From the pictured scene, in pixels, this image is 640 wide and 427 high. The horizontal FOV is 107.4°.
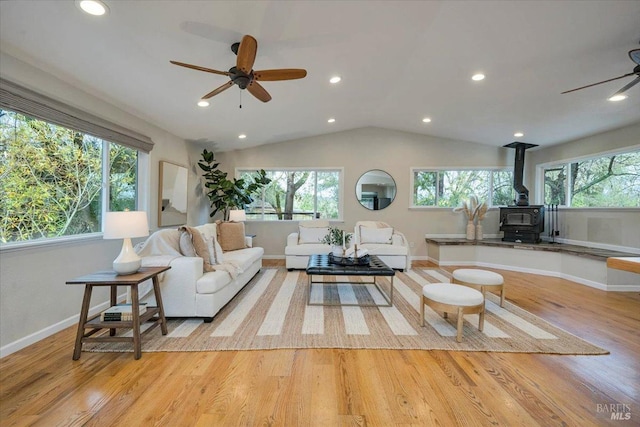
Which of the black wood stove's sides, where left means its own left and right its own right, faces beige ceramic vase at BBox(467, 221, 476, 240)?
right

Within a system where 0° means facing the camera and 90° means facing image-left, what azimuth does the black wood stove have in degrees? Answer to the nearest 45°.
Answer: approximately 0°

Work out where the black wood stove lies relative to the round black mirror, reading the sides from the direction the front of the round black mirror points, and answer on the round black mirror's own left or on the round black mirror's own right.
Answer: on the round black mirror's own left

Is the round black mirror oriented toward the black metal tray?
yes

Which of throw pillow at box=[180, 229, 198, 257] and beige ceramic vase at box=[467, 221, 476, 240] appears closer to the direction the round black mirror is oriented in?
the throw pillow

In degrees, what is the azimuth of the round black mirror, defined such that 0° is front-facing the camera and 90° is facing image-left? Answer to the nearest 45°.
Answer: approximately 0°

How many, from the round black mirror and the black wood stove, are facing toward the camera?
2

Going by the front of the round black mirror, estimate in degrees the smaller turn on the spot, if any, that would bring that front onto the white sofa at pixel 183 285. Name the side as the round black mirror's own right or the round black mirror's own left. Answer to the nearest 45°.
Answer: approximately 45° to the round black mirror's own right

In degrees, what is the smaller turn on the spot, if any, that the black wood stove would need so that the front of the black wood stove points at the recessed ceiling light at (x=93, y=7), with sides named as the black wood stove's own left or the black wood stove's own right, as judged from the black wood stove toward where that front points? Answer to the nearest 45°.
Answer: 0° — it already faces it

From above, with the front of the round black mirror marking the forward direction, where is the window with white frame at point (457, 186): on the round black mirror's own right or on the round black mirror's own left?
on the round black mirror's own left
